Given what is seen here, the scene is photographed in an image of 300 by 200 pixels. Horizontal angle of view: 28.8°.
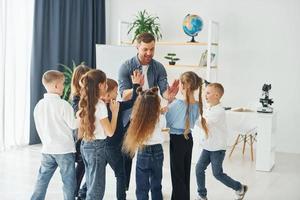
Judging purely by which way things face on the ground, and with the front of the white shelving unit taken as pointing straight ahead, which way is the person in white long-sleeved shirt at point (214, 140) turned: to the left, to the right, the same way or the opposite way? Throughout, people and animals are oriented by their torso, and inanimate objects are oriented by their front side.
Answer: to the right

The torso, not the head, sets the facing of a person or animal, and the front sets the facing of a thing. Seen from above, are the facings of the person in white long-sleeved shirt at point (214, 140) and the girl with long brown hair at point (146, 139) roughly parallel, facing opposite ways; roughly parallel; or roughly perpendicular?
roughly perpendicular

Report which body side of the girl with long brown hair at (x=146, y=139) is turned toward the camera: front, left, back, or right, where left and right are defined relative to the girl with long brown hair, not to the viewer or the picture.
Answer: back

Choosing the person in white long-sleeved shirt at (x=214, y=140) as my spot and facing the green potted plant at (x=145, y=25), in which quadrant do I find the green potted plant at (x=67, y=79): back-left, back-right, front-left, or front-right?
front-left

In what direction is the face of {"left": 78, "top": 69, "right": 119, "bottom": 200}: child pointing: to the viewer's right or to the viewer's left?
to the viewer's right

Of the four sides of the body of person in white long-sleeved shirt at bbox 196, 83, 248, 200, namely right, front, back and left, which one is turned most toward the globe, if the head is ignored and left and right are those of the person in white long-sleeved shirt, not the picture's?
right

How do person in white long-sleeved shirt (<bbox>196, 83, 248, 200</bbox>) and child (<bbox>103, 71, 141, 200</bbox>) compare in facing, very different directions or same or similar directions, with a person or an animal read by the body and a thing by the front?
very different directions
